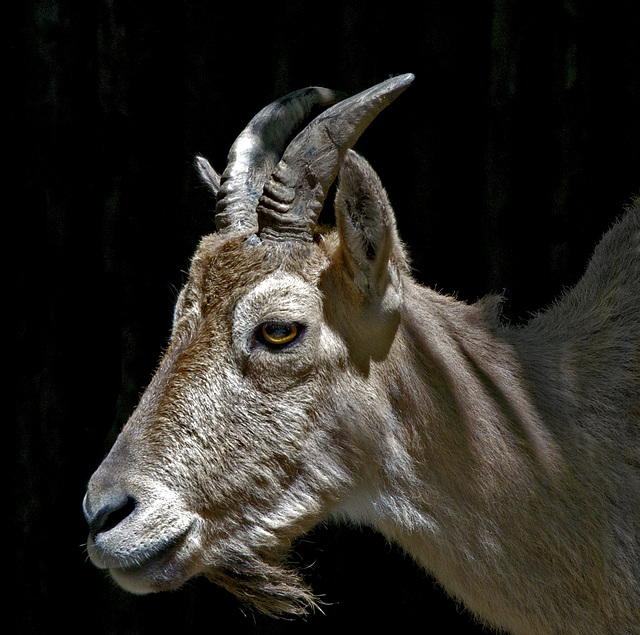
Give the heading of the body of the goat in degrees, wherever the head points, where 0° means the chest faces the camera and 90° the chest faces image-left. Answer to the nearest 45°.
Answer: approximately 90°
